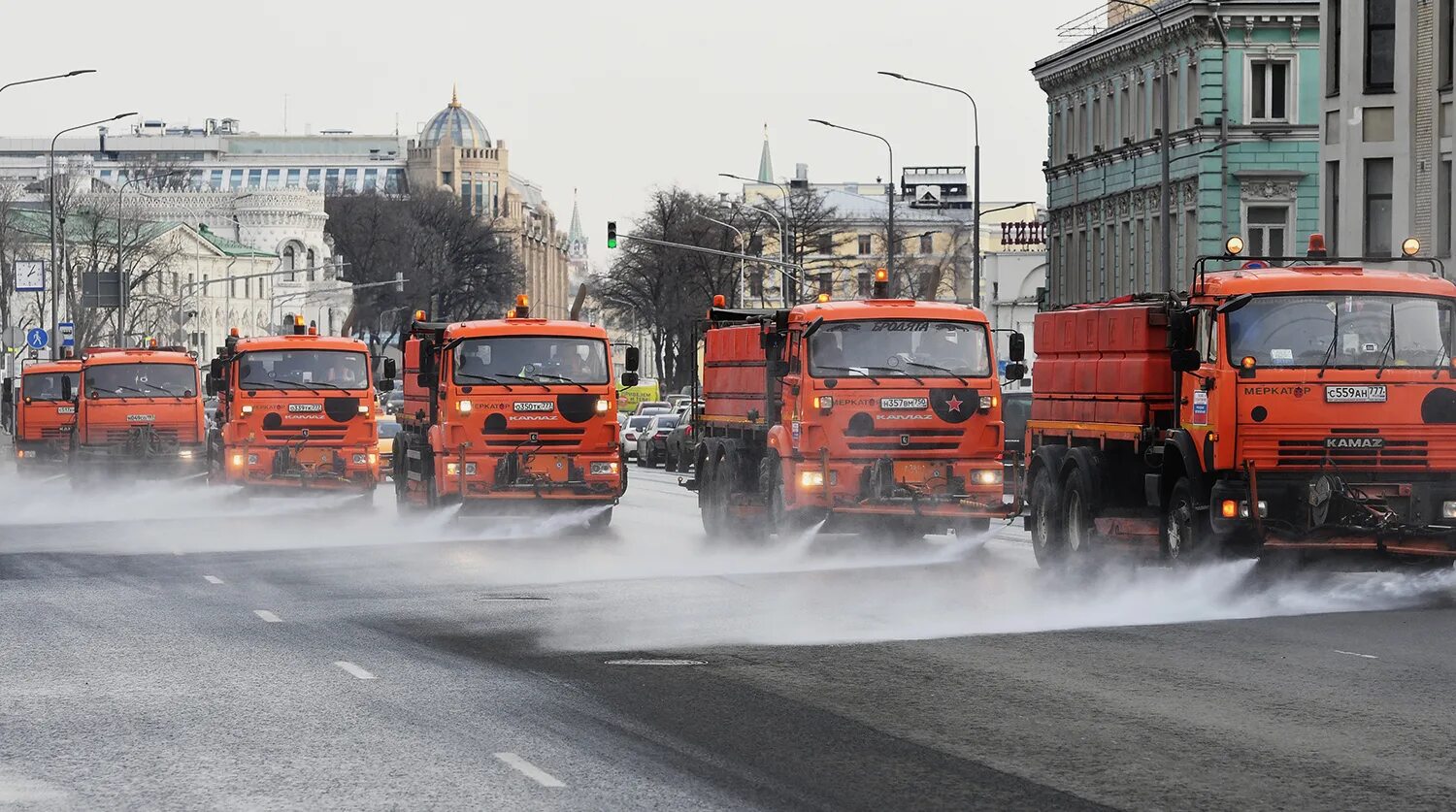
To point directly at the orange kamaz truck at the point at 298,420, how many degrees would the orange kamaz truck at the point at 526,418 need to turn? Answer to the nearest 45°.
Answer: approximately 135° to its right

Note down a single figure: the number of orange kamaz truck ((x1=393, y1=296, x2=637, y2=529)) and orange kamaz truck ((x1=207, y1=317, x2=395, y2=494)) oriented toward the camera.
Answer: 2

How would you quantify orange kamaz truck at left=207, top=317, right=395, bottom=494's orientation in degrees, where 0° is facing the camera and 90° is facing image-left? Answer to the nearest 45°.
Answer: approximately 0°

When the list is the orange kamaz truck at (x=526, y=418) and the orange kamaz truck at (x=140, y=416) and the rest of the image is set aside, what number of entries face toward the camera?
2
